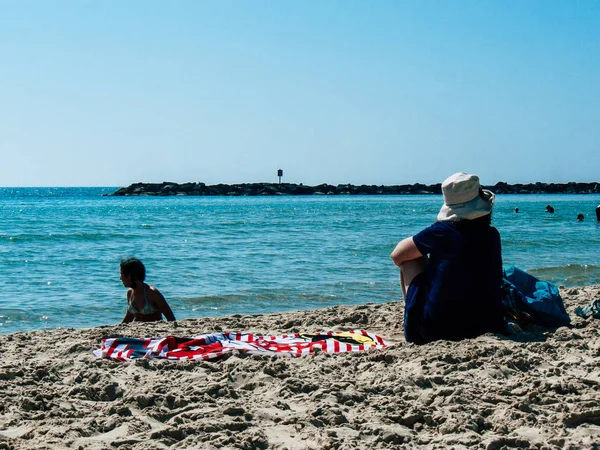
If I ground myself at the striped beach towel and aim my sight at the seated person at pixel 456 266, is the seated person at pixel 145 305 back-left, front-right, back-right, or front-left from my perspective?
back-left

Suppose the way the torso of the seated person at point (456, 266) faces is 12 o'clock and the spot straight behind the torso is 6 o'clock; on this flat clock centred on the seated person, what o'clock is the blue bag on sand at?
The blue bag on sand is roughly at 3 o'clock from the seated person.

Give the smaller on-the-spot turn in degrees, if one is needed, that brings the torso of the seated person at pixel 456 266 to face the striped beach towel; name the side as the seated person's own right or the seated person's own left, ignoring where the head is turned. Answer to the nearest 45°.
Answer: approximately 45° to the seated person's own left

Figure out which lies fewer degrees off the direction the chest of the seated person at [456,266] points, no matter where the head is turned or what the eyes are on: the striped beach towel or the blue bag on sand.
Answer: the striped beach towel

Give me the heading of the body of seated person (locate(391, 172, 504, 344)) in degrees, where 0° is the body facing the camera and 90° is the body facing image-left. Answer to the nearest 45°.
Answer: approximately 135°
